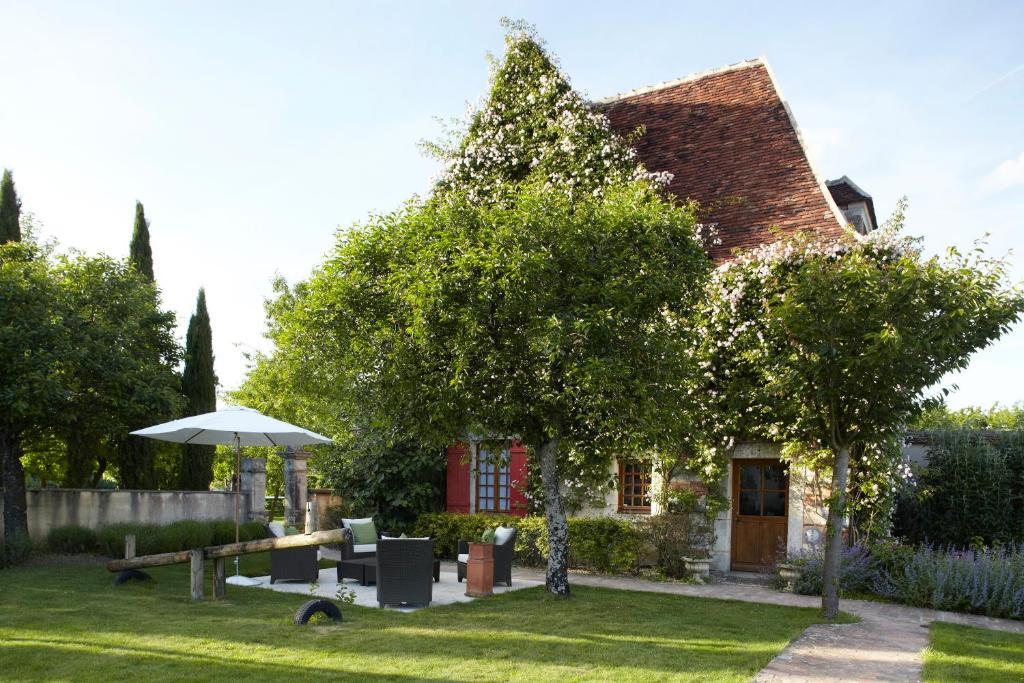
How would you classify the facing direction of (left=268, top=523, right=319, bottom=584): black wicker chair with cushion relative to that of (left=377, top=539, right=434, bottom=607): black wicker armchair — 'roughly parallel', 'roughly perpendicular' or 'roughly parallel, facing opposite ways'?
roughly perpendicular

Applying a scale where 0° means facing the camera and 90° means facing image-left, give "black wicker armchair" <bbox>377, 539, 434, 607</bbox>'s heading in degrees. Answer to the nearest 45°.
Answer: approximately 180°

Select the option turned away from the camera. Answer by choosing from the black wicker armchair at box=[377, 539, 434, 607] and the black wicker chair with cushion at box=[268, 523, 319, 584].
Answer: the black wicker armchair

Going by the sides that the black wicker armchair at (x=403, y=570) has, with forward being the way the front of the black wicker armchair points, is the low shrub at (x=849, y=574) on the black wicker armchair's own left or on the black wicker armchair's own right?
on the black wicker armchair's own right

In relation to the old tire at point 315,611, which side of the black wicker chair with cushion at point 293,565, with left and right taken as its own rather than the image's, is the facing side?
right

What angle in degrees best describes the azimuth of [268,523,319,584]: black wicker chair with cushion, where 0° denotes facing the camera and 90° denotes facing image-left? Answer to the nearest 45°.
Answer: approximately 270°

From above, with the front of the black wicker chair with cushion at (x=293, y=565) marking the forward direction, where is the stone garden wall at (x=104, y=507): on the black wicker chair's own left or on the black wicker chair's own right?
on the black wicker chair's own left

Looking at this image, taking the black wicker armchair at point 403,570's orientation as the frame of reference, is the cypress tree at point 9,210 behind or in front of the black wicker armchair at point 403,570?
in front
